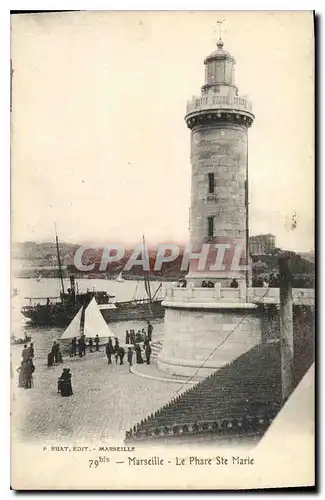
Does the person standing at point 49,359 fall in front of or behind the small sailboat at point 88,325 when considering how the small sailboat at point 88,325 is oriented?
in front

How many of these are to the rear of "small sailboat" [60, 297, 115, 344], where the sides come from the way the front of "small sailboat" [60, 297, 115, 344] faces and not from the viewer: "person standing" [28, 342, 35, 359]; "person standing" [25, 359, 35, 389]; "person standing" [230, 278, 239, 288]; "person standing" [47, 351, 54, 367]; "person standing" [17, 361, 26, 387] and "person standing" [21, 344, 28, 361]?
1

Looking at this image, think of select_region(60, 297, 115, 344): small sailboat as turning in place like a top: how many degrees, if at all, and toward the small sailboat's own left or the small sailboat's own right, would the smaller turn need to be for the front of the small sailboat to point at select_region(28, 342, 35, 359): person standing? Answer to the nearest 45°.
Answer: approximately 45° to the small sailboat's own left

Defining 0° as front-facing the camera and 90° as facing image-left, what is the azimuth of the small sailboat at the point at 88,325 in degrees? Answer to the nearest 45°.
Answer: approximately 90°

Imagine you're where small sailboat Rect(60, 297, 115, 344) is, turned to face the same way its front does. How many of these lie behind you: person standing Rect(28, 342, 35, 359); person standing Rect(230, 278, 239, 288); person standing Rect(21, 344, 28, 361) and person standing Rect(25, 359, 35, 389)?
1

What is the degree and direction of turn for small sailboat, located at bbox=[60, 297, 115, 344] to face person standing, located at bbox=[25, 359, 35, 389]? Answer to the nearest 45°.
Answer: approximately 45° to its left

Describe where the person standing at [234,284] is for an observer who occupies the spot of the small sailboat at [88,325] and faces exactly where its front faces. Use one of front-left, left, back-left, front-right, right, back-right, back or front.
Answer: back
